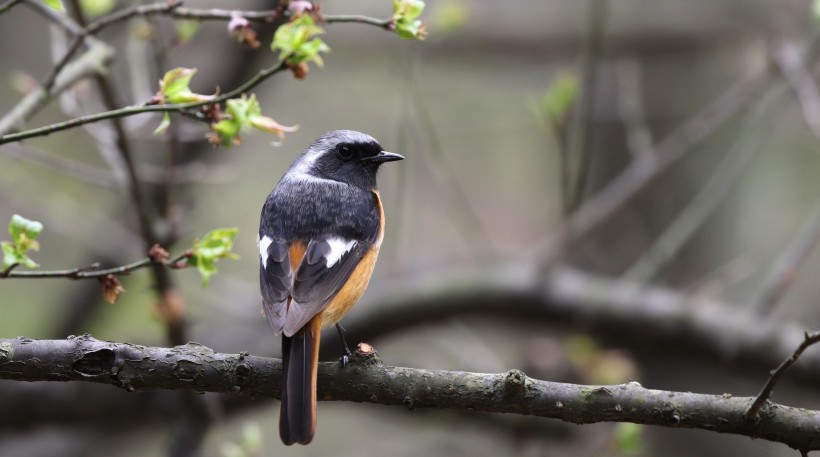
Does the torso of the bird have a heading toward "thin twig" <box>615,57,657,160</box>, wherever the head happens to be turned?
yes

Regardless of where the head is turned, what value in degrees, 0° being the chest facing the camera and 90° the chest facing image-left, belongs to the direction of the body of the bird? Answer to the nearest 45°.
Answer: approximately 225°

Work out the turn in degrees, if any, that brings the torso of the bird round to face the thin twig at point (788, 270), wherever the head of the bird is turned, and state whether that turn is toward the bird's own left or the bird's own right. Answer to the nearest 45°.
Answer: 0° — it already faces it

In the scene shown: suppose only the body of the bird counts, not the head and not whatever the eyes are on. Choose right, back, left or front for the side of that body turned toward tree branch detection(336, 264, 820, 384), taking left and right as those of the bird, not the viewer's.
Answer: front

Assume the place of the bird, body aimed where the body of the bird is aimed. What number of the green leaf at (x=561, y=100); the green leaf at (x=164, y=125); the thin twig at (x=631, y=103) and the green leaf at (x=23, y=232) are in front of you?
2

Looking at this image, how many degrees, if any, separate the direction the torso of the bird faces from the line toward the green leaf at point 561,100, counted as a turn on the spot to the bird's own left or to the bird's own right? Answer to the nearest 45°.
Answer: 0° — it already faces it

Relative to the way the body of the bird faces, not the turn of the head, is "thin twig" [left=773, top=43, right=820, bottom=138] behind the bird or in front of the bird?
in front
